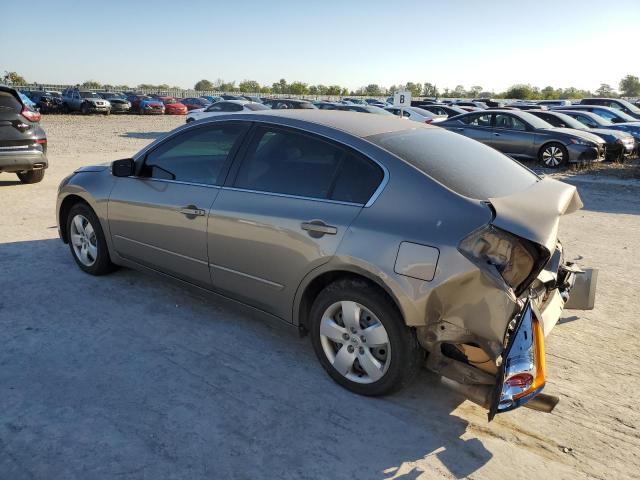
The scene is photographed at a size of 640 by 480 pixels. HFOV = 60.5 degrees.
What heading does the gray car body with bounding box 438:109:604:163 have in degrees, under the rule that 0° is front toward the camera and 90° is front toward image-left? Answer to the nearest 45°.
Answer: approximately 315°

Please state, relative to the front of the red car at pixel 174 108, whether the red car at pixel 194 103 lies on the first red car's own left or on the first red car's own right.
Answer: on the first red car's own left

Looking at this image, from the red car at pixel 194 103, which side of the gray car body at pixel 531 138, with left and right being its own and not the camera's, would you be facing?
back

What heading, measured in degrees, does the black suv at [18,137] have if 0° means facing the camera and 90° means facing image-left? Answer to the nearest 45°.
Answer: approximately 180°

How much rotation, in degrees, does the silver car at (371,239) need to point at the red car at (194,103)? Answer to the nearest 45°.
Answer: approximately 45° to its right

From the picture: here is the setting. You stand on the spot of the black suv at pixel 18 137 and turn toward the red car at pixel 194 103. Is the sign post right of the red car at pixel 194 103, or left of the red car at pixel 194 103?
right

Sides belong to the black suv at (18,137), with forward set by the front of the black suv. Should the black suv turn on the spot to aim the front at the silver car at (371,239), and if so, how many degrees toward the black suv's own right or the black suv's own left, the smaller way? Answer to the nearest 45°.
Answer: approximately 180°

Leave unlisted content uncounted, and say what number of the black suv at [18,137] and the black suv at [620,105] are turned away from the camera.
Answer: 1

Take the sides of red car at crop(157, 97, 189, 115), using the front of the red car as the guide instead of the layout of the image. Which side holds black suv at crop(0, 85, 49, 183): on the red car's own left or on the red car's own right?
on the red car's own right

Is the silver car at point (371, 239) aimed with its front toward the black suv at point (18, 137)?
yes

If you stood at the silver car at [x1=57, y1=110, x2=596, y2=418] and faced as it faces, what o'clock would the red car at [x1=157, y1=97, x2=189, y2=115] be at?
The red car is roughly at 1 o'clock from the silver car.

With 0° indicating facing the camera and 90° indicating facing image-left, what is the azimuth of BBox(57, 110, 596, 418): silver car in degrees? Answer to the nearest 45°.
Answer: approximately 135°
